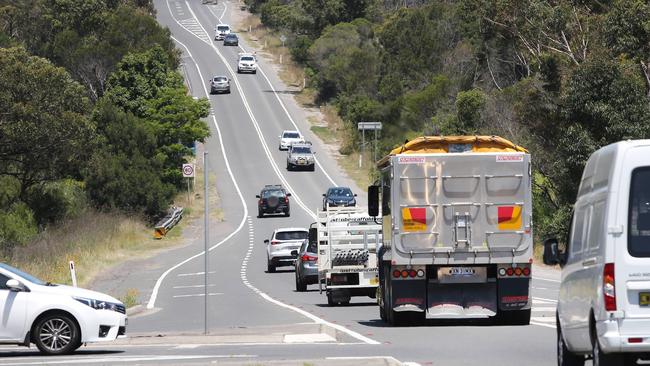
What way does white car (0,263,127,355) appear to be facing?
to the viewer's right

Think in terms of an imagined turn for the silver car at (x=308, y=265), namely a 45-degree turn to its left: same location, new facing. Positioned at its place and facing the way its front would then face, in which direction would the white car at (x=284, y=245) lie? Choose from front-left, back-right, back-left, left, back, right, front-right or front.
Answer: front-right

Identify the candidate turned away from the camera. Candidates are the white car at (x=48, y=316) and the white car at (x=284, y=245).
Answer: the white car at (x=284, y=245)

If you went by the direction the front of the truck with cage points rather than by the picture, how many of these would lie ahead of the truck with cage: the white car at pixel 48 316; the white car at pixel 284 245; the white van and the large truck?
1

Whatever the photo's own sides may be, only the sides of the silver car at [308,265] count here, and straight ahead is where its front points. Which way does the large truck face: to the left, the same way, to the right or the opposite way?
the same way

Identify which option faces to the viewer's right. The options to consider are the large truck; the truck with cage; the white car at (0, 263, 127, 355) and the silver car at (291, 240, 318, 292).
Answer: the white car

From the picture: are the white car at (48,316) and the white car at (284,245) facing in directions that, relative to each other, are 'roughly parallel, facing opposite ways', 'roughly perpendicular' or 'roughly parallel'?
roughly perpendicular

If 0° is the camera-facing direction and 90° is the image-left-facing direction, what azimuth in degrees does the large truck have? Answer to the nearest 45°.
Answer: approximately 180°

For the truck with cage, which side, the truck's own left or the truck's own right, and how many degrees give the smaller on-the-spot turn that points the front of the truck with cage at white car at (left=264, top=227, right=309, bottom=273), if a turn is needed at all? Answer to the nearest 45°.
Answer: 0° — it already faces it

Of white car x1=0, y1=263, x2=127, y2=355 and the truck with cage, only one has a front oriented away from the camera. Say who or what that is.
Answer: the truck with cage

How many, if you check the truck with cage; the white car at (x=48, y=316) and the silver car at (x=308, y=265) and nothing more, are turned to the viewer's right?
1

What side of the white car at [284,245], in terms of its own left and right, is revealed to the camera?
back

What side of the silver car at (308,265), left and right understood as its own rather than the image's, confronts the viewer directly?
back

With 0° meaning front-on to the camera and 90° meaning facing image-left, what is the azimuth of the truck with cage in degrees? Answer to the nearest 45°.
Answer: approximately 180°

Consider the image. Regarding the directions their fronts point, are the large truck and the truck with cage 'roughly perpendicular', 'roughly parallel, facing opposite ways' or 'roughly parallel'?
roughly parallel

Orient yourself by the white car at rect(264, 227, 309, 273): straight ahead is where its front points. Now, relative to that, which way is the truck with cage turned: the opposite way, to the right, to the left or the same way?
the same way
